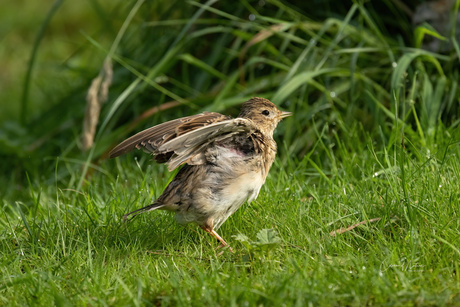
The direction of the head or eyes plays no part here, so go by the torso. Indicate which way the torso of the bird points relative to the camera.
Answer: to the viewer's right
